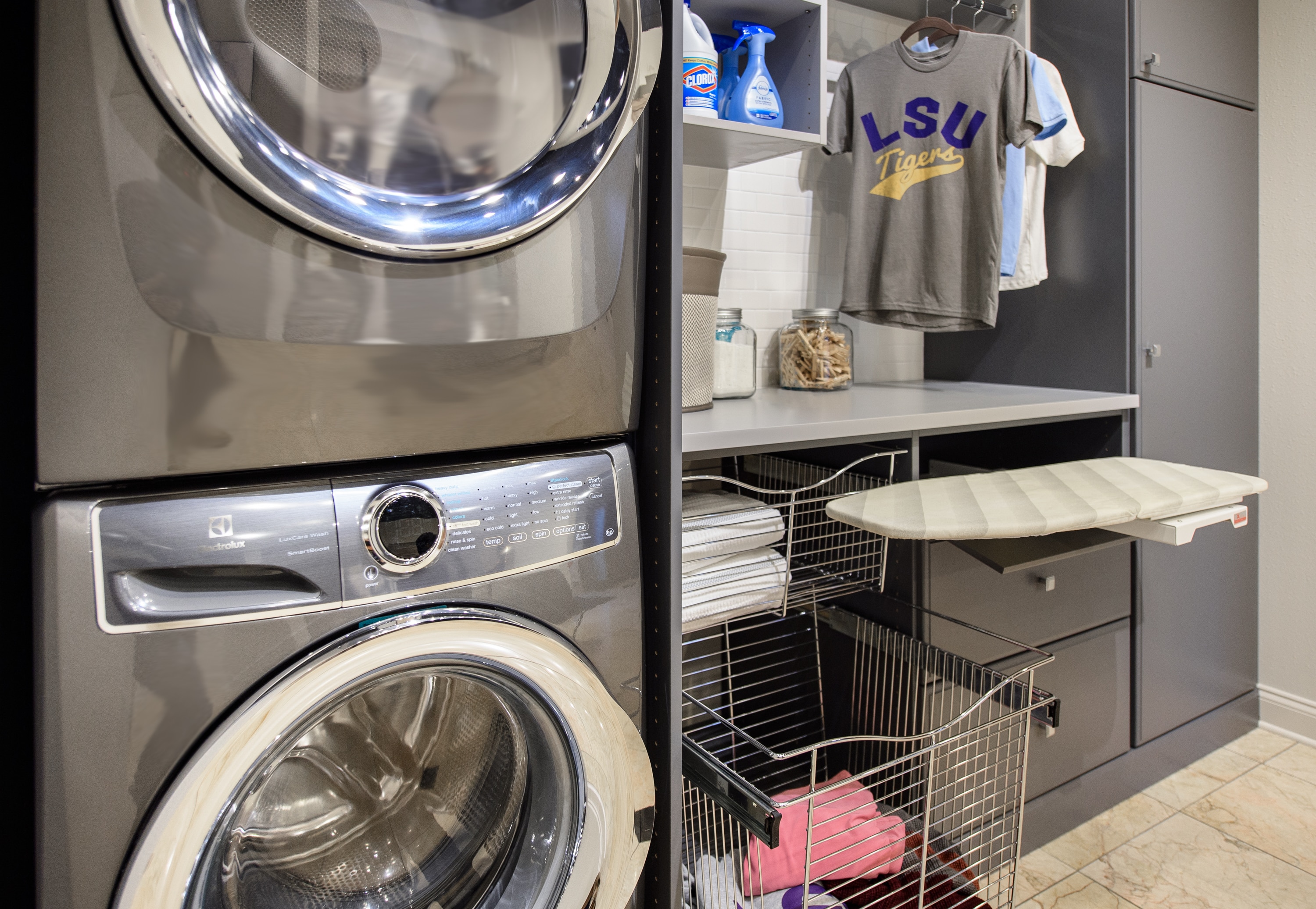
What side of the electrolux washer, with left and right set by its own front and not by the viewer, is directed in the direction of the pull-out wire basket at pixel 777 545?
left

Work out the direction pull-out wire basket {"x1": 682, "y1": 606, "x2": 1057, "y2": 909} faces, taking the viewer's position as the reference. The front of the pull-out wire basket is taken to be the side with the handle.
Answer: facing the viewer and to the right of the viewer

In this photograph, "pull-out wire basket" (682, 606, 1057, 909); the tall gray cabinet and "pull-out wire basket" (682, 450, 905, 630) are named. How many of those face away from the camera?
0

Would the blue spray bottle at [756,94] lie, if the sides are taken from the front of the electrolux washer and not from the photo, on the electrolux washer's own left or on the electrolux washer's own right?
on the electrolux washer's own left

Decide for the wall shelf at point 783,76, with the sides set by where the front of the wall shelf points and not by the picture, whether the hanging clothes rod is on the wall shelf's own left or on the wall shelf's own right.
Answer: on the wall shelf's own left

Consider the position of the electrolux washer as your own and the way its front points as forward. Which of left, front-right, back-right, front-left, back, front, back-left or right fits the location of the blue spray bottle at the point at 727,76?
left

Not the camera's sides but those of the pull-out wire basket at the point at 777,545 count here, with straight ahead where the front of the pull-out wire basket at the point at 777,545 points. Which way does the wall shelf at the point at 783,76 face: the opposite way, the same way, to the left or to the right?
the same way

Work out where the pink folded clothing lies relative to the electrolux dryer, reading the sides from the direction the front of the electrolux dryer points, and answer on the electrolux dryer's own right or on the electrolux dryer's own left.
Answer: on the electrolux dryer's own left

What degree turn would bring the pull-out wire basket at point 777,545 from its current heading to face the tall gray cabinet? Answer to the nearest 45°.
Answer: approximately 90° to its left
